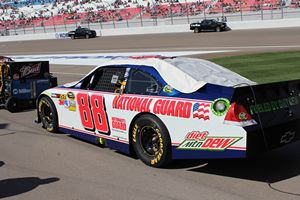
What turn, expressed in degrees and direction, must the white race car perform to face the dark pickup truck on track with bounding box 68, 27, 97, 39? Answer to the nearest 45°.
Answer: approximately 45° to its right

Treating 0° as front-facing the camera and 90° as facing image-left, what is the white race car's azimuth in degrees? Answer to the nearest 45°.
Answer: approximately 135°

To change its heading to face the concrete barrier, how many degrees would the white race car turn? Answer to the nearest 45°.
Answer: approximately 45° to its right
